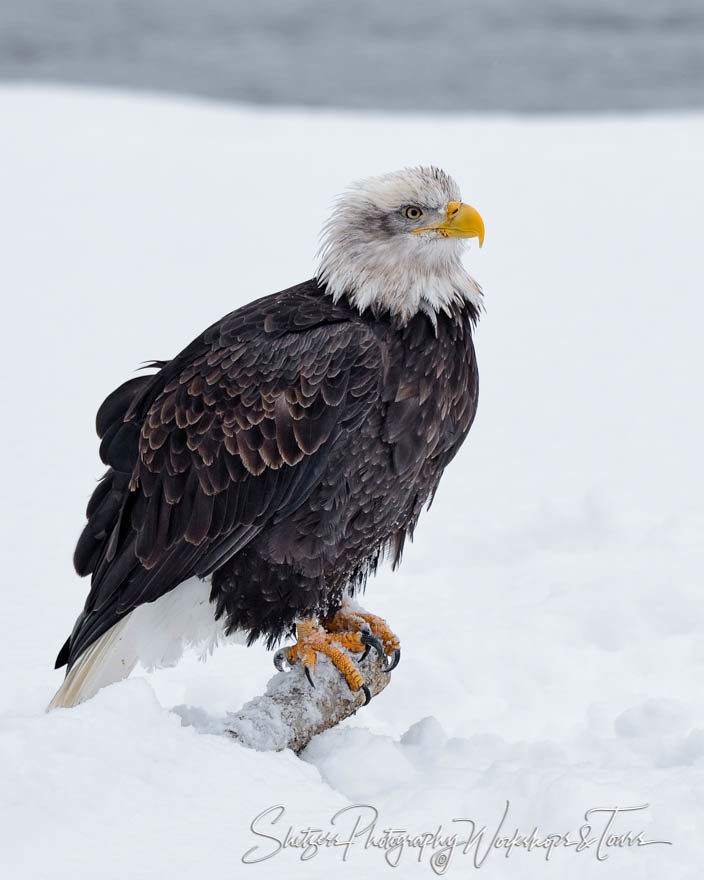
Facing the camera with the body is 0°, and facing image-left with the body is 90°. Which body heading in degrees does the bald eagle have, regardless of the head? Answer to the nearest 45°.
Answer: approximately 270°
